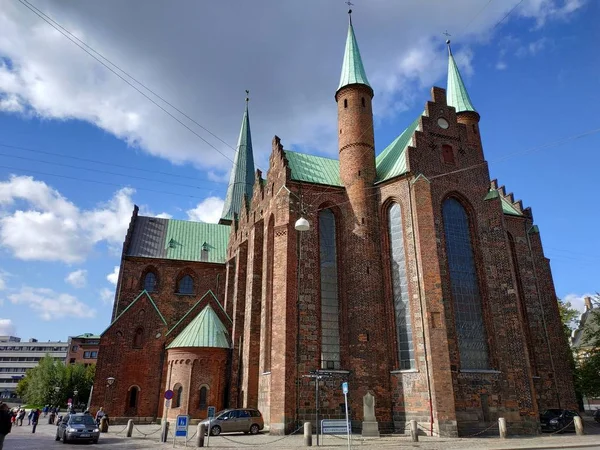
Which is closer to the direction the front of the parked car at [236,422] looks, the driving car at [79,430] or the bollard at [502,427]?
the driving car

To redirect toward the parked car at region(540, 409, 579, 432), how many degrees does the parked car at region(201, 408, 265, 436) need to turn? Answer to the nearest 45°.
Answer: approximately 180°

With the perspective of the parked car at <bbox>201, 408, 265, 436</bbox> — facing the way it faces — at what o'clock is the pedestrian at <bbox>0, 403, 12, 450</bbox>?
The pedestrian is roughly at 10 o'clock from the parked car.

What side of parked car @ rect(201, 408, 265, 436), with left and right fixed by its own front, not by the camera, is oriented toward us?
left
